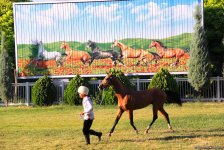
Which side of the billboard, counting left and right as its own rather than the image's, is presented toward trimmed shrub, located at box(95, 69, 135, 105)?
front

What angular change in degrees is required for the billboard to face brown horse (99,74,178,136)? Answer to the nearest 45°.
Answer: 0° — it already faces it

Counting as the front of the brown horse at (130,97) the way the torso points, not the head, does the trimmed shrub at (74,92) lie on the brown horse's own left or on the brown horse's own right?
on the brown horse's own right

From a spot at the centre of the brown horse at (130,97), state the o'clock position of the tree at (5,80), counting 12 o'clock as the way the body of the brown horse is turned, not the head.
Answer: The tree is roughly at 2 o'clock from the brown horse.

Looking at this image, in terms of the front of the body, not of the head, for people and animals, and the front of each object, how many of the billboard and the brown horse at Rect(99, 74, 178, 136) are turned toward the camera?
1

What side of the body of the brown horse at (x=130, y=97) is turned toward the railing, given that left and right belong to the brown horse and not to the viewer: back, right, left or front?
right

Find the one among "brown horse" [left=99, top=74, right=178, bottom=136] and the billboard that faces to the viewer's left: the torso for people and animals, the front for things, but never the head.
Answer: the brown horse

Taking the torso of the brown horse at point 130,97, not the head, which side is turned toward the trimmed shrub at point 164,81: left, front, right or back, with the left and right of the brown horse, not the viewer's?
right

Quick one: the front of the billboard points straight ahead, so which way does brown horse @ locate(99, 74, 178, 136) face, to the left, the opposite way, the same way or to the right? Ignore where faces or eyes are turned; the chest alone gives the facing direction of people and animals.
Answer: to the right

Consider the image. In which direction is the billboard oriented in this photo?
toward the camera

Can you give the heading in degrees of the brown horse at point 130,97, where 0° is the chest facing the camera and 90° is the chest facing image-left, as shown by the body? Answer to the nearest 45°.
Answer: approximately 90°
